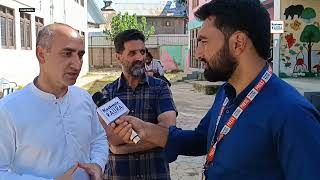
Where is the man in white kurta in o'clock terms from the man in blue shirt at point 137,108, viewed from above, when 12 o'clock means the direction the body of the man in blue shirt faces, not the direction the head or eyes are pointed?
The man in white kurta is roughly at 1 o'clock from the man in blue shirt.

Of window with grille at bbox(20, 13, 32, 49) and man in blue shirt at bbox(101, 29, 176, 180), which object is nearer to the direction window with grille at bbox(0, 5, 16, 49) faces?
the man in blue shirt

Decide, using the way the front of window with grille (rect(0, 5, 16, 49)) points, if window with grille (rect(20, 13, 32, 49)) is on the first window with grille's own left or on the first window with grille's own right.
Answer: on the first window with grille's own left

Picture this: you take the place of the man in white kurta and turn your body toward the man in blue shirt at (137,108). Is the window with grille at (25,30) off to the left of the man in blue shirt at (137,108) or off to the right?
left

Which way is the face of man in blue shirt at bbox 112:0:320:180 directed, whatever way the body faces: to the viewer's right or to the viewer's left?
to the viewer's left

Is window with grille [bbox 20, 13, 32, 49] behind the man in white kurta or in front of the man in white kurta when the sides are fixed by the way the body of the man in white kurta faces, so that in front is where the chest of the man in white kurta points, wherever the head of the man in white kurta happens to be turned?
behind

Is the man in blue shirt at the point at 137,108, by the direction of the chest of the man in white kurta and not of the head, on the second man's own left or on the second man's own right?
on the second man's own left

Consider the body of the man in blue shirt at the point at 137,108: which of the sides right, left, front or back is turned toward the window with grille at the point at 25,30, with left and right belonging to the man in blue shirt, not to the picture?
back
